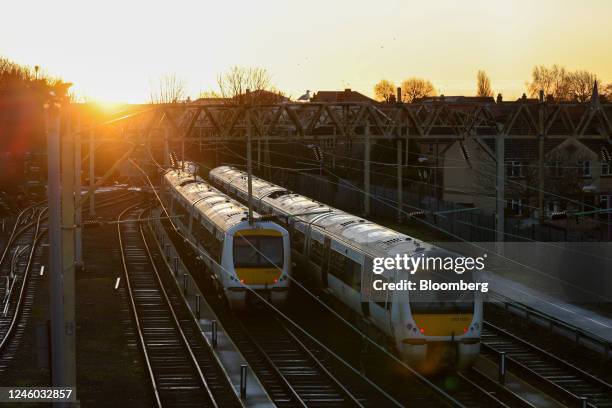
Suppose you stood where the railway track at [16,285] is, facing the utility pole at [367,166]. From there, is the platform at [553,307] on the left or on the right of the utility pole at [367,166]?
right

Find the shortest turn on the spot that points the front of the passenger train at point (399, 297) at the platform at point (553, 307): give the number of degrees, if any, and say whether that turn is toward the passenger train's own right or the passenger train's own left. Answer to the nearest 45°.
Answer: approximately 90° to the passenger train's own left

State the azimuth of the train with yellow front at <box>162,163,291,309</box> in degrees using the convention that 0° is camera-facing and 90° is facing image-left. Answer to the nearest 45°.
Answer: approximately 315°

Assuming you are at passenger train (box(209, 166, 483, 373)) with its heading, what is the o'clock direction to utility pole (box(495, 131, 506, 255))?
The utility pole is roughly at 8 o'clock from the passenger train.

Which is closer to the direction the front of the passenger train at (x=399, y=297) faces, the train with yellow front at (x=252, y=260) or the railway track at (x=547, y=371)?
the railway track

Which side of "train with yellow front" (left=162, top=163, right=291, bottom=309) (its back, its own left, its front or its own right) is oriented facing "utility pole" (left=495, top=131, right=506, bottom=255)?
left

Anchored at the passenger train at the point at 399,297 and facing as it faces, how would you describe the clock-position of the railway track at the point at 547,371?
The railway track is roughly at 10 o'clock from the passenger train.

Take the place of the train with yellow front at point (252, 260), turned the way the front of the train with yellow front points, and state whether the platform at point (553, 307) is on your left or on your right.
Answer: on your left
